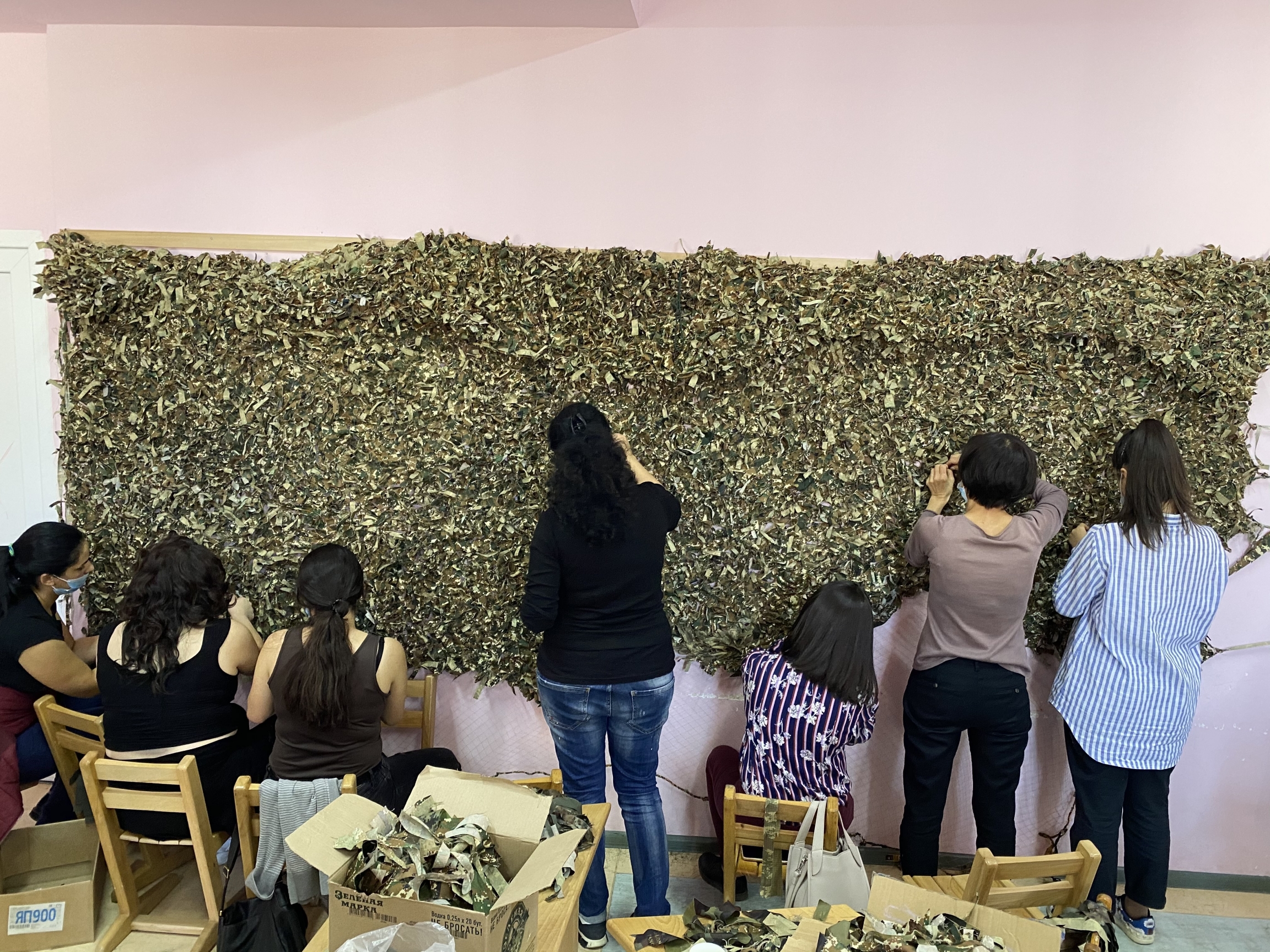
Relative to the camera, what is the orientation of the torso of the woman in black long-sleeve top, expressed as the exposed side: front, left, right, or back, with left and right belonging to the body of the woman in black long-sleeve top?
back

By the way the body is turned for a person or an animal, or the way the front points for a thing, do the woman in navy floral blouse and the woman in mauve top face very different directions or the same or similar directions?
same or similar directions

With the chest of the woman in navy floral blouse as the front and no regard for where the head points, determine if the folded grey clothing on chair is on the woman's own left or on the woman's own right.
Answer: on the woman's own left

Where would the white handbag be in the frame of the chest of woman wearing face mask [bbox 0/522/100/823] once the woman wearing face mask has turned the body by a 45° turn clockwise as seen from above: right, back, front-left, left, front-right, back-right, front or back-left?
front

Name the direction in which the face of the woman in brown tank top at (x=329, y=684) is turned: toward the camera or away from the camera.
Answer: away from the camera

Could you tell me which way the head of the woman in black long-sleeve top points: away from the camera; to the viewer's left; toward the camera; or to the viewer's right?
away from the camera

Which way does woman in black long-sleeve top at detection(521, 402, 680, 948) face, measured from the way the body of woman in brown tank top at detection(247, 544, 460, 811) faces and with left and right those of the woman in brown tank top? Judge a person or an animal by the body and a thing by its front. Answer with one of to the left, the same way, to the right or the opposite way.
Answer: the same way

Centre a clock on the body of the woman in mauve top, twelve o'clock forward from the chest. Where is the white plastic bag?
The white plastic bag is roughly at 7 o'clock from the woman in mauve top.

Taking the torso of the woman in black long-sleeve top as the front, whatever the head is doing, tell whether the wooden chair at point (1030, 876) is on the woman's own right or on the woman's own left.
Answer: on the woman's own right

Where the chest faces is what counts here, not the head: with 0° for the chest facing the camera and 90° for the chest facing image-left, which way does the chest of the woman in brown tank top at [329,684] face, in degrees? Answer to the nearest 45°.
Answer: approximately 180°

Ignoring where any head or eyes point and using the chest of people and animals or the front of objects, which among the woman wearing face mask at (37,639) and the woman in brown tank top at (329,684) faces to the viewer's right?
the woman wearing face mask

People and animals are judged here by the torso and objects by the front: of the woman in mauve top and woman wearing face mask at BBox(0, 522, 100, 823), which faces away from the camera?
the woman in mauve top

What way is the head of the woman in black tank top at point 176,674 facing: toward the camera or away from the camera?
away from the camera

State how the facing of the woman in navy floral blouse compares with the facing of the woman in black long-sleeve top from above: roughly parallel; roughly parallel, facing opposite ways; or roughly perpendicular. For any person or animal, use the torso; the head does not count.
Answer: roughly parallel

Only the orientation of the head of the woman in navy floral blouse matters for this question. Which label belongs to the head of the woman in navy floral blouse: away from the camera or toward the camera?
away from the camera

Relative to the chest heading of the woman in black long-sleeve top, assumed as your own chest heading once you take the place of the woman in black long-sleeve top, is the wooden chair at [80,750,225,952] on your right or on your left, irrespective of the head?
on your left

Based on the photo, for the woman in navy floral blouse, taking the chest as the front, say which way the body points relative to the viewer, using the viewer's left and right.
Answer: facing away from the viewer
